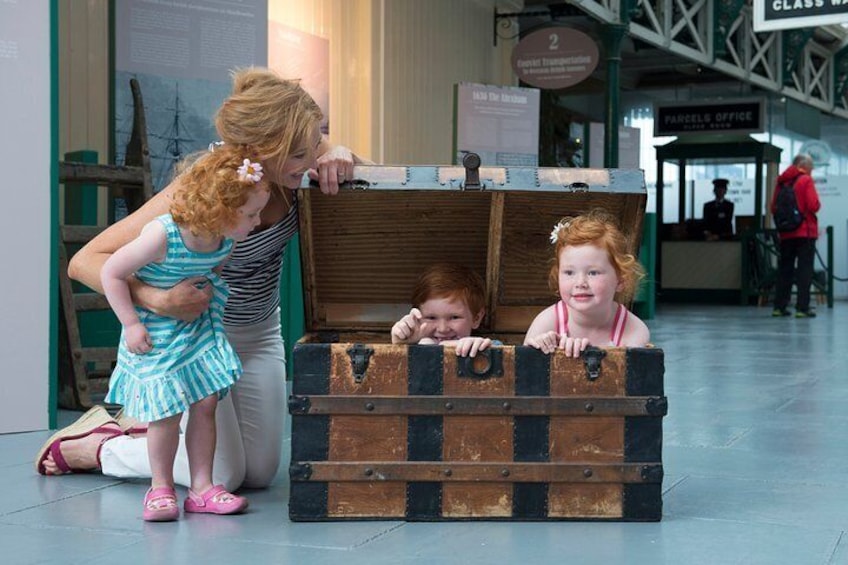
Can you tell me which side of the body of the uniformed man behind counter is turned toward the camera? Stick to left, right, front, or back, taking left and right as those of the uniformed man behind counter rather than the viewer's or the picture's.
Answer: front

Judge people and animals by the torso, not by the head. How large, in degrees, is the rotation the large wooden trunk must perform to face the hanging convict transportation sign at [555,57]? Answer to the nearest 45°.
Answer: approximately 180°

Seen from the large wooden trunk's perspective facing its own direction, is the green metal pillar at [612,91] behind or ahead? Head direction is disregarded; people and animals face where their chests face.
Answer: behind

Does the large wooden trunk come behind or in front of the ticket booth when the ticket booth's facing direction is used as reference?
in front

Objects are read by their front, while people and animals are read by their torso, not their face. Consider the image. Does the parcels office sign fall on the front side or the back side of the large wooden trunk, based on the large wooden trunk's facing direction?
on the back side

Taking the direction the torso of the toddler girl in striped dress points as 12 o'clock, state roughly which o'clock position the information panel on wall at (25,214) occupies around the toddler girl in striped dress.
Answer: The information panel on wall is roughly at 7 o'clock from the toddler girl in striped dress.

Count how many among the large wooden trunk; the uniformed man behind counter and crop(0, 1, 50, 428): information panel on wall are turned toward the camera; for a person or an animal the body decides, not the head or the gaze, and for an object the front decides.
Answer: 3

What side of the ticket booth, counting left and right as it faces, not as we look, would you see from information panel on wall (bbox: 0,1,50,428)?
front
